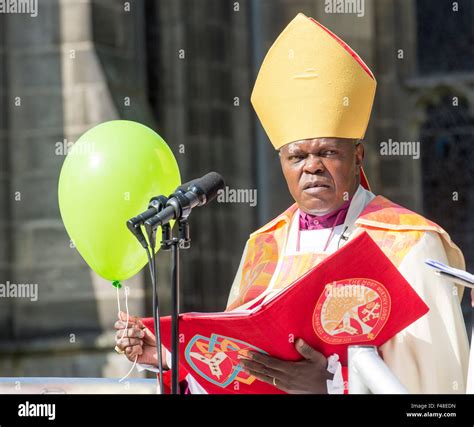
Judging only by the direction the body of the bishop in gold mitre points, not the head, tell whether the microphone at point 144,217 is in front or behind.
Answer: in front

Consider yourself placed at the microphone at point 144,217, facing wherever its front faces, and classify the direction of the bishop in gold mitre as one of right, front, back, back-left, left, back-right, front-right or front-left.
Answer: front-left

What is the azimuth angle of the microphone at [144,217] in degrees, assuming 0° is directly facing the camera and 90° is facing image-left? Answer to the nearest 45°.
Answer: approximately 270°

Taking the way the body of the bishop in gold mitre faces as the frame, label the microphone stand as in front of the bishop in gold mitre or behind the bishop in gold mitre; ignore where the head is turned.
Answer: in front

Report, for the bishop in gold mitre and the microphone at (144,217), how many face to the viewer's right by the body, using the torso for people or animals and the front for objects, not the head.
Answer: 1
